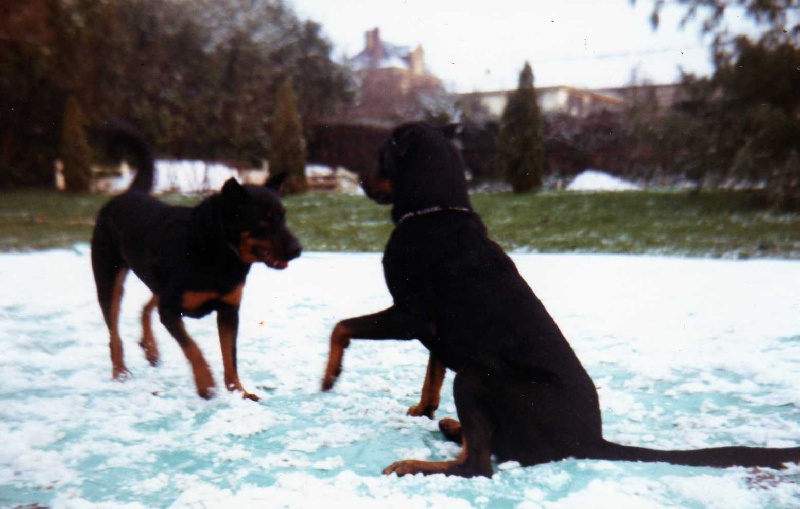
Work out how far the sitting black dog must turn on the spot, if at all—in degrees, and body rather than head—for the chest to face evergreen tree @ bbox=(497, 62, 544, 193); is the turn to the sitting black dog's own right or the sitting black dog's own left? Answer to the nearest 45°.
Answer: approximately 90° to the sitting black dog's own right

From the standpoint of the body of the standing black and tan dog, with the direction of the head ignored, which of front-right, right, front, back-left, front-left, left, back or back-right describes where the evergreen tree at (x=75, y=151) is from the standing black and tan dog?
back-left

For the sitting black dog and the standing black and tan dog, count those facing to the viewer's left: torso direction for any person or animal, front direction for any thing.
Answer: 1

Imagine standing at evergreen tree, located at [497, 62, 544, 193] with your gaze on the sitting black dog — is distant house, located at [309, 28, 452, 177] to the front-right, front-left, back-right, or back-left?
back-right

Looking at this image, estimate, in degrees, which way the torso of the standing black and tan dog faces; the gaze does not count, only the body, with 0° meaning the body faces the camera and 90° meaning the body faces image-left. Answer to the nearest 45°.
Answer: approximately 315°

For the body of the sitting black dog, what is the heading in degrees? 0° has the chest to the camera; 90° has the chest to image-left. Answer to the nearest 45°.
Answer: approximately 90°

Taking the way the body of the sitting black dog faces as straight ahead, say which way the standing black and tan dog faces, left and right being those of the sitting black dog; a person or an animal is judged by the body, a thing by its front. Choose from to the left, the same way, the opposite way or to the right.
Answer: the opposite way

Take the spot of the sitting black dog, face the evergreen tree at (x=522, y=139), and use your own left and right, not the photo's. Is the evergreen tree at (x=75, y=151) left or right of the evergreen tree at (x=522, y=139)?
left
